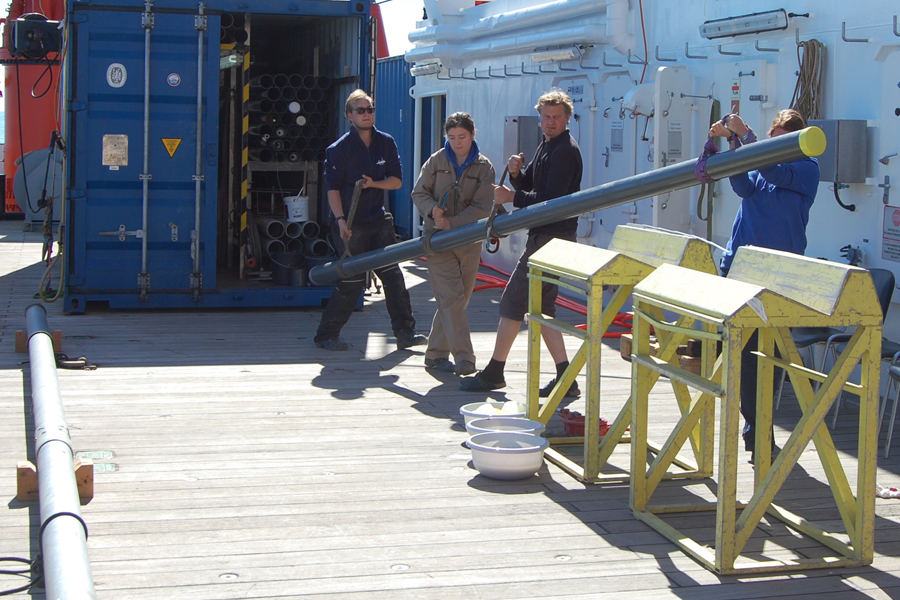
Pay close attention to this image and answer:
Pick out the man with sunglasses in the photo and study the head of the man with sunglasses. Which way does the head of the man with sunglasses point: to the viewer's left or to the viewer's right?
to the viewer's right

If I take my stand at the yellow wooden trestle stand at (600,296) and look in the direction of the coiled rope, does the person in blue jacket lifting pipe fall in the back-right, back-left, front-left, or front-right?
front-right

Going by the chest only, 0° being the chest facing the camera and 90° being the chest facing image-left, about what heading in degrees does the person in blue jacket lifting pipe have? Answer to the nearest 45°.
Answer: approximately 45°

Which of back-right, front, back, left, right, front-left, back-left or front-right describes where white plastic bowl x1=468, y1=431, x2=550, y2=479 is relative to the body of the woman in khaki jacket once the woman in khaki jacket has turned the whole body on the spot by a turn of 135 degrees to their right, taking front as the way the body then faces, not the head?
back-left

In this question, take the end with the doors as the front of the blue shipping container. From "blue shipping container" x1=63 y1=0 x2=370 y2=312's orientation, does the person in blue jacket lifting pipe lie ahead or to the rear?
ahead

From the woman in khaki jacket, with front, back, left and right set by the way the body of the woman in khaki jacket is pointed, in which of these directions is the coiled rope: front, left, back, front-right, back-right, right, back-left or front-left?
left

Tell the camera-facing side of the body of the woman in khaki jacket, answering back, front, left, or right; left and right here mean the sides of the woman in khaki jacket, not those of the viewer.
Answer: front

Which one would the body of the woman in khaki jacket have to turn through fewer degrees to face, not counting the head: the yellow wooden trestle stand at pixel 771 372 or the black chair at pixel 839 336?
the yellow wooden trestle stand

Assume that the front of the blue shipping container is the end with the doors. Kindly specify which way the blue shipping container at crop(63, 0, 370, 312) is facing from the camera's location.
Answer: facing the viewer

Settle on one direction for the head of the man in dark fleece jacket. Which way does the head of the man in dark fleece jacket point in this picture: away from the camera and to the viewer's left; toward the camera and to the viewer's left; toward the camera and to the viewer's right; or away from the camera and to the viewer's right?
toward the camera and to the viewer's left

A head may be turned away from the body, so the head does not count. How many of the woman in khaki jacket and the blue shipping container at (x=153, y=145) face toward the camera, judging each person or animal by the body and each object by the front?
2

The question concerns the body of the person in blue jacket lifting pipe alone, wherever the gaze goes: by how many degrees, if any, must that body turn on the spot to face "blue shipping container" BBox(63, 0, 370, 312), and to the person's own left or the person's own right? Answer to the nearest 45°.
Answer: approximately 90° to the person's own right

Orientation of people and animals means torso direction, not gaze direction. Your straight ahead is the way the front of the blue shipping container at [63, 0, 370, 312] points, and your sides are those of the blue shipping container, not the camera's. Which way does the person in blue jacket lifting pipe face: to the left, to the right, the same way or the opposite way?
to the right

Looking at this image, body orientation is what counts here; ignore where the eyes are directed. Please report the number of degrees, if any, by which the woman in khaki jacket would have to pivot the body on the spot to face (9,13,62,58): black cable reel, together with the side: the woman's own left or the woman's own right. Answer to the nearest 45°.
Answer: approximately 135° to the woman's own right

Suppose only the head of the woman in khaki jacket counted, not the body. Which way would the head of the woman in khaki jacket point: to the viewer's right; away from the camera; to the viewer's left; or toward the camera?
toward the camera

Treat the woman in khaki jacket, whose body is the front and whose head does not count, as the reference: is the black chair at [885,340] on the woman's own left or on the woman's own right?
on the woman's own left
